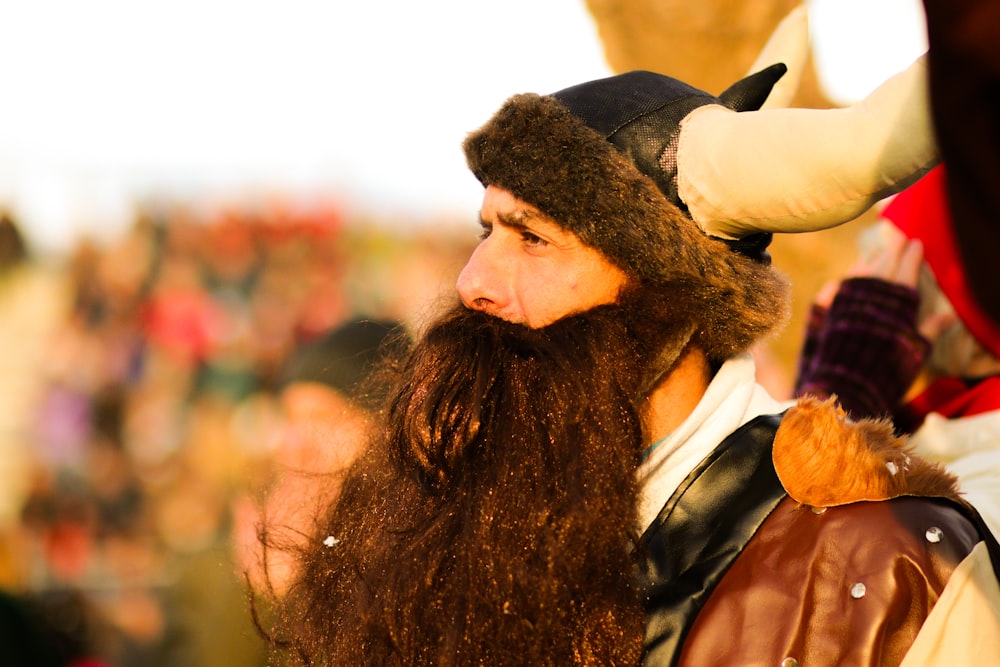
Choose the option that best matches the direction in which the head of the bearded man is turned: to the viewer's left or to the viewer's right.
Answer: to the viewer's left

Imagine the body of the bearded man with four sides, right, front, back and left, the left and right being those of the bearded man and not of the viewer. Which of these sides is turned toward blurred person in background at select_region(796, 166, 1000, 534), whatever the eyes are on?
back

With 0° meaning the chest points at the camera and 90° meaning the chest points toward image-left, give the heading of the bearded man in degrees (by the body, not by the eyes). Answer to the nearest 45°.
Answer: approximately 45°

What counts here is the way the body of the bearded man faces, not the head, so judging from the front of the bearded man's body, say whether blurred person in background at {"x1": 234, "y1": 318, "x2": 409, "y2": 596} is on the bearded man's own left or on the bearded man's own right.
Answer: on the bearded man's own right
